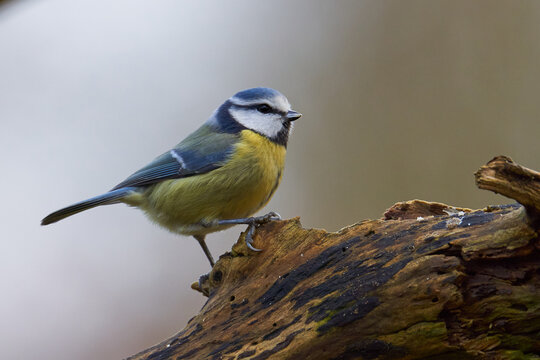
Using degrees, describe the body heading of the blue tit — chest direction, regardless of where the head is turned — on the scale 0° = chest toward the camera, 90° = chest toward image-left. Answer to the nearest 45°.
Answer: approximately 270°
